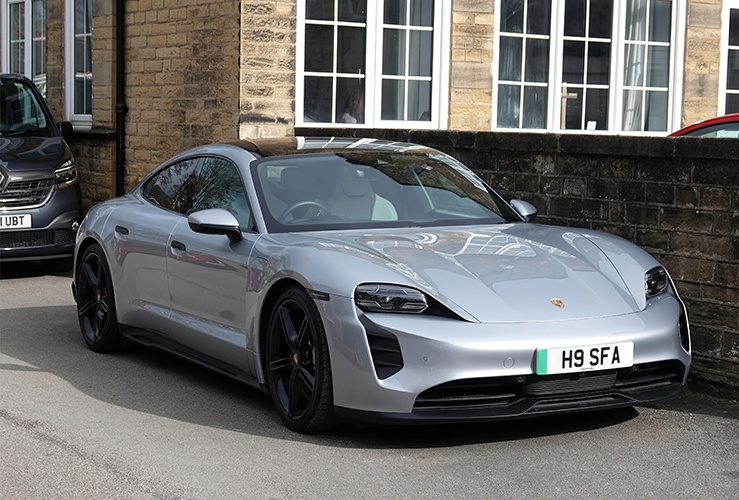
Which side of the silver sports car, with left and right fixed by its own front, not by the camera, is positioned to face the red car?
left

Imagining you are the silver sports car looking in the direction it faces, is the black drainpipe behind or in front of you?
behind

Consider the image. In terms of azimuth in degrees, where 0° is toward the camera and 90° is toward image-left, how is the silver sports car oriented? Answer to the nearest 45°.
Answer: approximately 315°

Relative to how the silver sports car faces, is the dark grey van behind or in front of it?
behind

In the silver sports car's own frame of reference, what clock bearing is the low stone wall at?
The low stone wall is roughly at 9 o'clock from the silver sports car.
